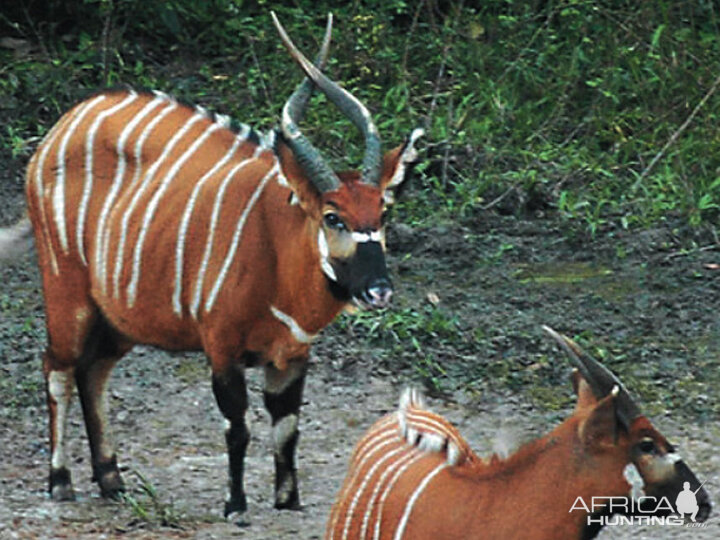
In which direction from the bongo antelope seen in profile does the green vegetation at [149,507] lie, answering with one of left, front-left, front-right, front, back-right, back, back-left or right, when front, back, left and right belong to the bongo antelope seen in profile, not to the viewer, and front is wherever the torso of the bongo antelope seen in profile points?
back-left

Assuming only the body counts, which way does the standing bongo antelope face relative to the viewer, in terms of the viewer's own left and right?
facing the viewer and to the right of the viewer

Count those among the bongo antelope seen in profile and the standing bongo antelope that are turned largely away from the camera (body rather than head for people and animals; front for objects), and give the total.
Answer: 0

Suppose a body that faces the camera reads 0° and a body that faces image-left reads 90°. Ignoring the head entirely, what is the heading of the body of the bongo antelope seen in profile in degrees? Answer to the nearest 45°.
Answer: approximately 270°
